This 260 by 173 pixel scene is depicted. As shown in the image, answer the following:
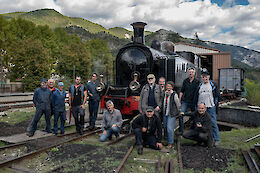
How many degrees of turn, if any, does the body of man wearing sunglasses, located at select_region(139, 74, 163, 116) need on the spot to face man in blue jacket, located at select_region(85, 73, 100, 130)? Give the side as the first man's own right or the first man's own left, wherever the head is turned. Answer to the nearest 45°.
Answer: approximately 135° to the first man's own right

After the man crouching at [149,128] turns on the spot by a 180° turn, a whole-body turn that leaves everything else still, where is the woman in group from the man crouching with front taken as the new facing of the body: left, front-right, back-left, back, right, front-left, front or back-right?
front-right

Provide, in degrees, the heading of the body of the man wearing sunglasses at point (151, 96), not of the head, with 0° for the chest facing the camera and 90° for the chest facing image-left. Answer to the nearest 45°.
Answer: approximately 0°

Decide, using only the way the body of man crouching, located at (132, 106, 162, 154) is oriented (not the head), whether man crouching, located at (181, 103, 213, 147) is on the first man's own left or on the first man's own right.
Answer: on the first man's own left

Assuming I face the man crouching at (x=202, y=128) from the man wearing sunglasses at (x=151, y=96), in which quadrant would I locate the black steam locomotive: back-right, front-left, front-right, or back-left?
back-left

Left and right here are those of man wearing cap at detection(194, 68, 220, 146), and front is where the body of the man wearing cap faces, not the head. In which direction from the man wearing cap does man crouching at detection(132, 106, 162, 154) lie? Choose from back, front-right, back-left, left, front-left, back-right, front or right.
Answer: front-right

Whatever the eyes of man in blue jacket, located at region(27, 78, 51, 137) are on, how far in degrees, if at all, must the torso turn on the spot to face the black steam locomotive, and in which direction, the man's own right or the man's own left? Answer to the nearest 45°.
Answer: approximately 90° to the man's own left

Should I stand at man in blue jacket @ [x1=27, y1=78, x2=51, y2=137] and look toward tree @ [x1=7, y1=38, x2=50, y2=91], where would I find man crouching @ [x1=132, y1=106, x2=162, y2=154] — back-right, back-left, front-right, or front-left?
back-right

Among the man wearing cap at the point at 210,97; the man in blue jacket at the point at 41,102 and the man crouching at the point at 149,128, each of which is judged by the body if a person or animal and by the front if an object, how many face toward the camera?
3

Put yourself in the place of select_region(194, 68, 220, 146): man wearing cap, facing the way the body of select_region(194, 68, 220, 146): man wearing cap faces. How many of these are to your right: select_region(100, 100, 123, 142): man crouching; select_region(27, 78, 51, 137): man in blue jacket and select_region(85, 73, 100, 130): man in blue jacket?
3

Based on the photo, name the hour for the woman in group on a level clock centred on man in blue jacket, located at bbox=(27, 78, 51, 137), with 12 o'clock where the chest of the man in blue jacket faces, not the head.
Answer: The woman in group is roughly at 10 o'clock from the man in blue jacket.
